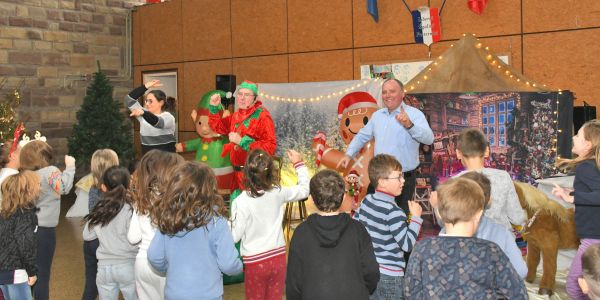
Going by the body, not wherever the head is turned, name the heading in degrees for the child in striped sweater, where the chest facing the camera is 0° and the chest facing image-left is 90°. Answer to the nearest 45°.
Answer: approximately 225°

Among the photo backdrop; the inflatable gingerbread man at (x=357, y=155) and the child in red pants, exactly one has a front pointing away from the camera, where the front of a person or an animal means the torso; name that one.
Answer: the child in red pants

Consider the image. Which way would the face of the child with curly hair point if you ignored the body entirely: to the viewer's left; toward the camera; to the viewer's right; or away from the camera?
away from the camera

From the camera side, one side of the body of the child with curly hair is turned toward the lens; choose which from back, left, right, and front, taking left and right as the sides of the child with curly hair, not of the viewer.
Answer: back

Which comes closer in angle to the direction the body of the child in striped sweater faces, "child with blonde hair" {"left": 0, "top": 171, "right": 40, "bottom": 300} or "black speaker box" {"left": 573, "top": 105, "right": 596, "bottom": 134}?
the black speaker box

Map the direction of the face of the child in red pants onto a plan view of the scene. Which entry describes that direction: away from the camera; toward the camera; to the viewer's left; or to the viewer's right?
away from the camera

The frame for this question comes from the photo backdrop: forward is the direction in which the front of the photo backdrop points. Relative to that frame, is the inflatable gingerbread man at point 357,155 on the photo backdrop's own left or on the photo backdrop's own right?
on the photo backdrop's own right

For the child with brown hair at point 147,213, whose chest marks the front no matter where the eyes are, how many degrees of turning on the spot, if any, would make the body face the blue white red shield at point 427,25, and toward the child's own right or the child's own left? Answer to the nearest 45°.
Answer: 0° — they already face it

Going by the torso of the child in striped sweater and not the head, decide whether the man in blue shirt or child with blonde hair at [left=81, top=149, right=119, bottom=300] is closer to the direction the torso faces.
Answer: the man in blue shirt

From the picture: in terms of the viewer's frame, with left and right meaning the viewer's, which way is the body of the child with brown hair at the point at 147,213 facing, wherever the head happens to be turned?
facing away from the viewer and to the right of the viewer

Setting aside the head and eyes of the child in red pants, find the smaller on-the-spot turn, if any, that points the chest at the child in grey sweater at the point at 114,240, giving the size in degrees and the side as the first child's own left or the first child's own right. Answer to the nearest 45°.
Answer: approximately 90° to the first child's own left

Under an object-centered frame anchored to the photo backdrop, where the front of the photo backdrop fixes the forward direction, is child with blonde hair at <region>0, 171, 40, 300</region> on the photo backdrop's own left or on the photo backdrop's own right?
on the photo backdrop's own right

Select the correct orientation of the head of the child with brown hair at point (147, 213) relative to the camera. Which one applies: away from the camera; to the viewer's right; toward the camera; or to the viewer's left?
away from the camera

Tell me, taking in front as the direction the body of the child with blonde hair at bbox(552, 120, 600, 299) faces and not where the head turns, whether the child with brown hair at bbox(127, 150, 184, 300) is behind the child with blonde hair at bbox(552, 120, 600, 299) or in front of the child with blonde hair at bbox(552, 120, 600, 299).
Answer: in front

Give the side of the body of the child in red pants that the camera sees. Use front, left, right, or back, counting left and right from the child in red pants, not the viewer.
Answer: back

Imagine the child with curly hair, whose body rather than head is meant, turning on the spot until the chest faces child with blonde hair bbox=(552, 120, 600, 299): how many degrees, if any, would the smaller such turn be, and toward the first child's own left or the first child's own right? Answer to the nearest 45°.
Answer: approximately 90° to the first child's own right
